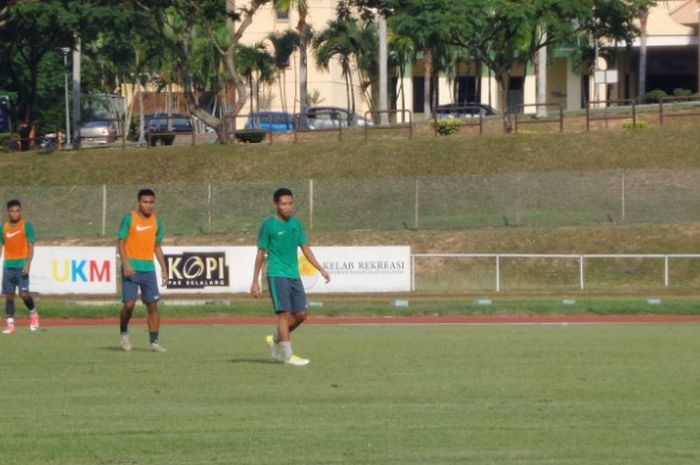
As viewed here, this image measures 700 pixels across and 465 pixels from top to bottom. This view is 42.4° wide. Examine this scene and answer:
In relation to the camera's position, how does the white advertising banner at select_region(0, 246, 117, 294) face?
facing the viewer

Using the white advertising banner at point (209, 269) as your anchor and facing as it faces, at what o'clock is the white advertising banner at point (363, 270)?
the white advertising banner at point (363, 270) is roughly at 9 o'clock from the white advertising banner at point (209, 269).

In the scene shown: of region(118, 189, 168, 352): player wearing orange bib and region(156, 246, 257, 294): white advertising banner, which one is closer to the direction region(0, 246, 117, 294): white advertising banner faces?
the player wearing orange bib

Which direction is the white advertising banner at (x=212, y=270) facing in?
toward the camera

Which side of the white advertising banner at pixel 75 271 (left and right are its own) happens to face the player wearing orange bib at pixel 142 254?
front

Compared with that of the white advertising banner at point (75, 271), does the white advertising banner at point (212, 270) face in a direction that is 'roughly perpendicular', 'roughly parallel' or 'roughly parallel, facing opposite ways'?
roughly parallel

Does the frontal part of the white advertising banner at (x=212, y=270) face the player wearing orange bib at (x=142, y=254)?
yes

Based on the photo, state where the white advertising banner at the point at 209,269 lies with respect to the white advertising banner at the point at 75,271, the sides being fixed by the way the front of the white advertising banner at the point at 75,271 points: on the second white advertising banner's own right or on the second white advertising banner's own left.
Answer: on the second white advertising banner's own left

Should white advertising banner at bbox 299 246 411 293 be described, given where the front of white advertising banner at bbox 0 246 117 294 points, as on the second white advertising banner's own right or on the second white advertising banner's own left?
on the second white advertising banner's own left

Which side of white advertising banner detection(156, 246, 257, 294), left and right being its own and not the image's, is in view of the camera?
front

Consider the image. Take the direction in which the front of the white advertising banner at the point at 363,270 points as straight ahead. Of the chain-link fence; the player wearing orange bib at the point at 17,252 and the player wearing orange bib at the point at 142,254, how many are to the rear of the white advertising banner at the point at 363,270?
1

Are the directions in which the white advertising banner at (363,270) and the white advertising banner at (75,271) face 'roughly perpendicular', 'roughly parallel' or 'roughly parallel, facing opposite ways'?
roughly parallel

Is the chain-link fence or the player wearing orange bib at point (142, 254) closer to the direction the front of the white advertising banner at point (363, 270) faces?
the player wearing orange bib
